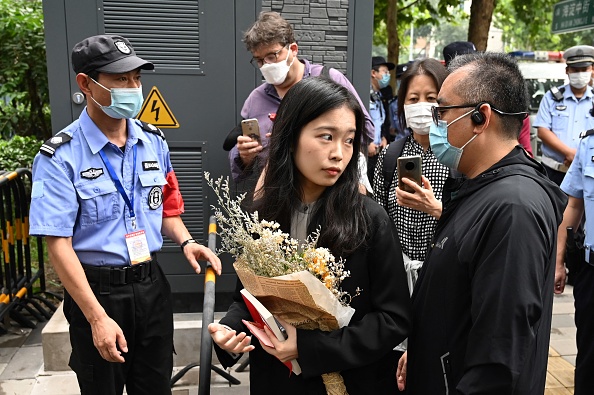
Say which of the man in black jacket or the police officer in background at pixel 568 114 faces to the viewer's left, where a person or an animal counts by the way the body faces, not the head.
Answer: the man in black jacket

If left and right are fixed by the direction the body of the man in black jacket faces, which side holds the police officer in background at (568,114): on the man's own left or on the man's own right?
on the man's own right

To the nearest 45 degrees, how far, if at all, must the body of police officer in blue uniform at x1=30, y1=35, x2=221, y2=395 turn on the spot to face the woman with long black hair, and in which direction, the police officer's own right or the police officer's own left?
0° — they already face them

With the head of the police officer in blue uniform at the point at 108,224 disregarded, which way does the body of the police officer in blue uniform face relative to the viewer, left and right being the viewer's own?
facing the viewer and to the right of the viewer

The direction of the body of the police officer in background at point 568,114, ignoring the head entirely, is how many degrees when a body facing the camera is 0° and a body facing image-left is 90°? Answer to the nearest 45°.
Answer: approximately 0°

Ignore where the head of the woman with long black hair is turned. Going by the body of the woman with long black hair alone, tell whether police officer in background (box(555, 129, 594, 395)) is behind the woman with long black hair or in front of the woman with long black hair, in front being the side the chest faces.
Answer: behind

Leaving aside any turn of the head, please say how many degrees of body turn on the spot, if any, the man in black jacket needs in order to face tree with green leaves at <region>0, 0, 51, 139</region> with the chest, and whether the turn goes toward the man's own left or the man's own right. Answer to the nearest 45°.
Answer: approximately 45° to the man's own right

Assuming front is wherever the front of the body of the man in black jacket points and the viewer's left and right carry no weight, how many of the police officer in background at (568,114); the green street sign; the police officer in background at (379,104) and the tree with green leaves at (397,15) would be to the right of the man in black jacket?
4

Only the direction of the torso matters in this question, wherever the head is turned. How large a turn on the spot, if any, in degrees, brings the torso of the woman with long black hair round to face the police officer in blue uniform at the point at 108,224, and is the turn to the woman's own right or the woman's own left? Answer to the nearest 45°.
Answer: approximately 90° to the woman's own right

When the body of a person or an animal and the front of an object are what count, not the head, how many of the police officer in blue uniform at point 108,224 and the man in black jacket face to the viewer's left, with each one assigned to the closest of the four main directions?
1

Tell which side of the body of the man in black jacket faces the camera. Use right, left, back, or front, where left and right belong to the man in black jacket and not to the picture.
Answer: left

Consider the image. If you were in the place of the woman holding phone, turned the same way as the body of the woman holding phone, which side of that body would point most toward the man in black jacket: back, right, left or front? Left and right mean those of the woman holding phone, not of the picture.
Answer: front
